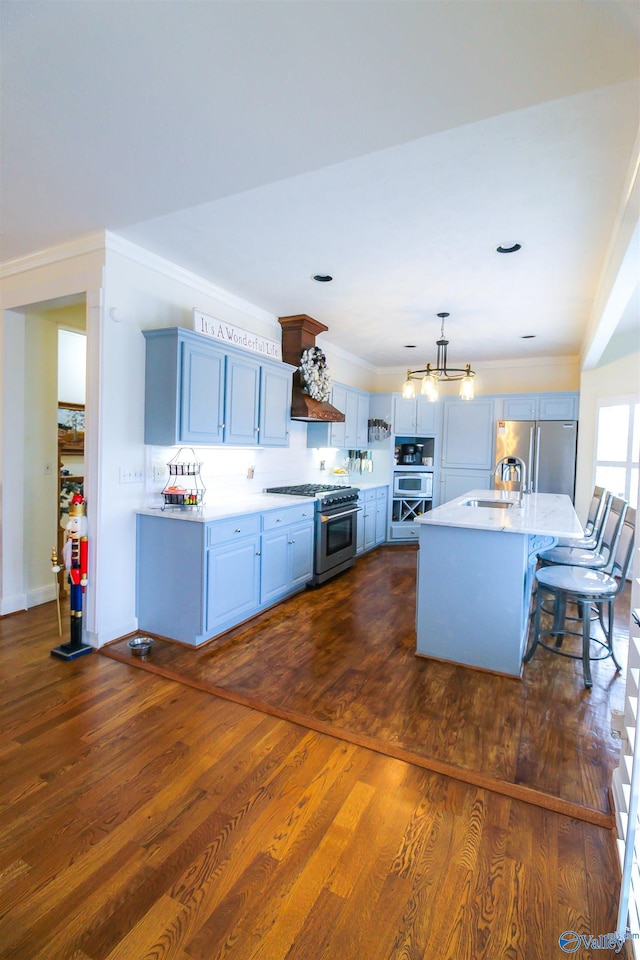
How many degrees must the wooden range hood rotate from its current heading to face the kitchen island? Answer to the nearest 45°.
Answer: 0° — it already faces it

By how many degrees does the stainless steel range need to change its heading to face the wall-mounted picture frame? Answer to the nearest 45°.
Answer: approximately 135° to its right

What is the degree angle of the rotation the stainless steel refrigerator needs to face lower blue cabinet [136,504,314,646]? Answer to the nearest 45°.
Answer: approximately 45° to its right

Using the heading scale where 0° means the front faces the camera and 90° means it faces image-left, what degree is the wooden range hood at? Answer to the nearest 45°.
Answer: approximately 315°

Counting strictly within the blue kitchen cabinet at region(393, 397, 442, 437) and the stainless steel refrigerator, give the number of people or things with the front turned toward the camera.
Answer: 2

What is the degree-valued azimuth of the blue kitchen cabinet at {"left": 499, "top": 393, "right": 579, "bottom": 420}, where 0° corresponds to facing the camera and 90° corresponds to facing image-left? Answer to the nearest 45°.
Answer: approximately 0°

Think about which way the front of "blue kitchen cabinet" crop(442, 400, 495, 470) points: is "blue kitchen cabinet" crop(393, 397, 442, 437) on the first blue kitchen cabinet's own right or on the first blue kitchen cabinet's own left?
on the first blue kitchen cabinet's own right
